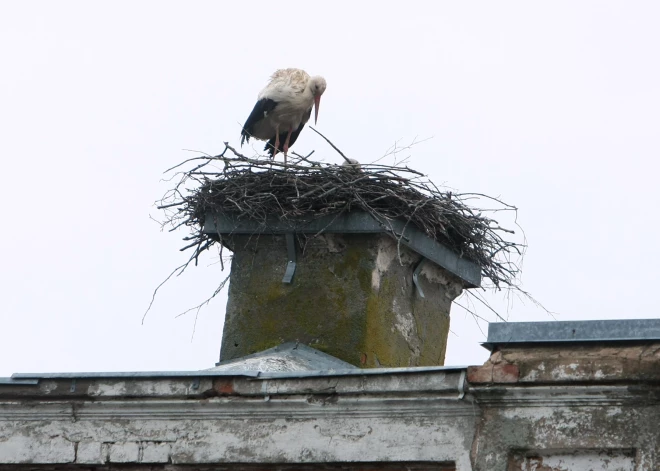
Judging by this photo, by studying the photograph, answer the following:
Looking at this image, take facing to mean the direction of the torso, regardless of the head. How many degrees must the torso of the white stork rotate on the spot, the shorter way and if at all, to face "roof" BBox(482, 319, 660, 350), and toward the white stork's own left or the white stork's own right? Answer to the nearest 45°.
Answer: approximately 45° to the white stork's own right

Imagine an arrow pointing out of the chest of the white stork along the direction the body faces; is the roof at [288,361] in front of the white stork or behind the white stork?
in front

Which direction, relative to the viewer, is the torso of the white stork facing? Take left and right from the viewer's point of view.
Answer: facing the viewer and to the right of the viewer
